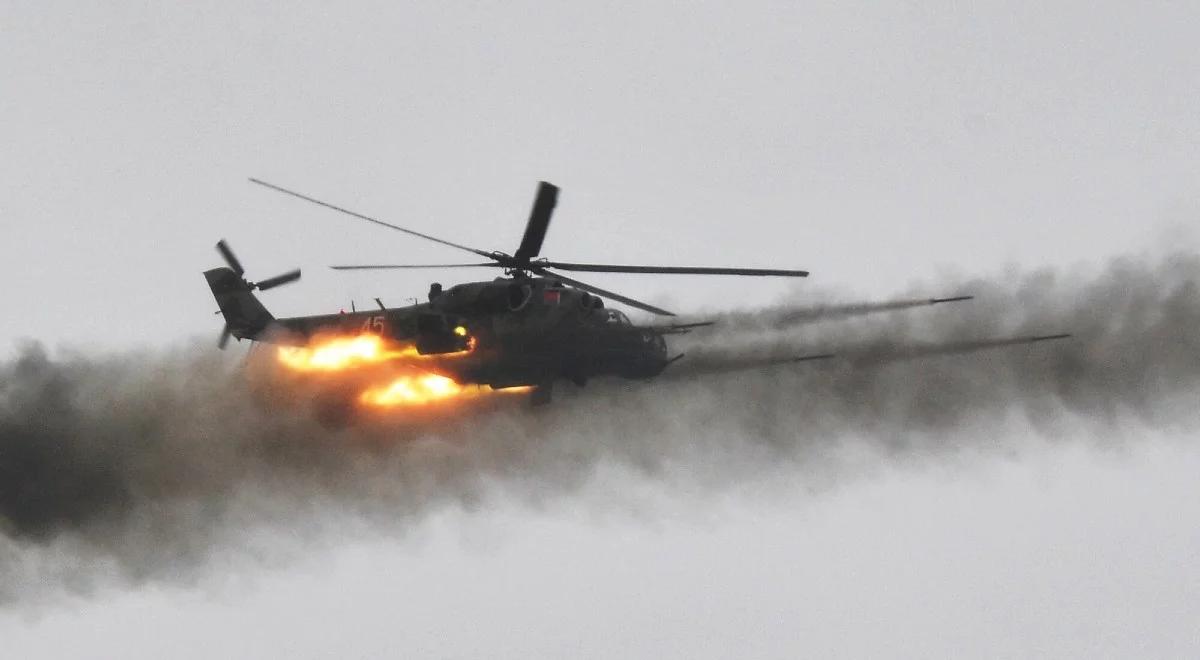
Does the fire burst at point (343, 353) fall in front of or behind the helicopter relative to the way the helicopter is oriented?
behind

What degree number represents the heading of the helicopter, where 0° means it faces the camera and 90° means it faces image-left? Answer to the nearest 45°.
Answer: approximately 270°
